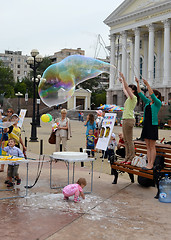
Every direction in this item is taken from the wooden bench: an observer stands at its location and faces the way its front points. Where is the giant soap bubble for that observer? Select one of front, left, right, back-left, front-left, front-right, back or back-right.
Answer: right
